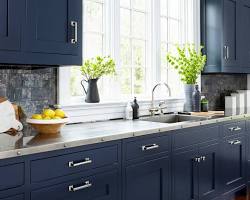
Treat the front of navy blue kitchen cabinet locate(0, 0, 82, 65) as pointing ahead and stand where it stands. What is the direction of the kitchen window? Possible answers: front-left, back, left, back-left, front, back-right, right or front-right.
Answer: left

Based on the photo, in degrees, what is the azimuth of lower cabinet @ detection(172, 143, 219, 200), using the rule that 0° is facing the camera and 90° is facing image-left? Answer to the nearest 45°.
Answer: approximately 315°

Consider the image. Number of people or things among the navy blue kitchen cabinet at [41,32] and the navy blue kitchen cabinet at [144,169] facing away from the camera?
0

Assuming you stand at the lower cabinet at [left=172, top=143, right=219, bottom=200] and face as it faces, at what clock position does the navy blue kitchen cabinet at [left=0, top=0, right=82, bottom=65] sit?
The navy blue kitchen cabinet is roughly at 3 o'clock from the lower cabinet.

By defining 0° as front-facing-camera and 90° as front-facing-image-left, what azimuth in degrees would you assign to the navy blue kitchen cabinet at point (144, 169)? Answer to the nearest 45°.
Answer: approximately 315°

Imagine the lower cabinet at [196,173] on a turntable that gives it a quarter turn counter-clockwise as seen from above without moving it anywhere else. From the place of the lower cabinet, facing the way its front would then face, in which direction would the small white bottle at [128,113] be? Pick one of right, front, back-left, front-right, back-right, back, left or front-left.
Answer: back-left
